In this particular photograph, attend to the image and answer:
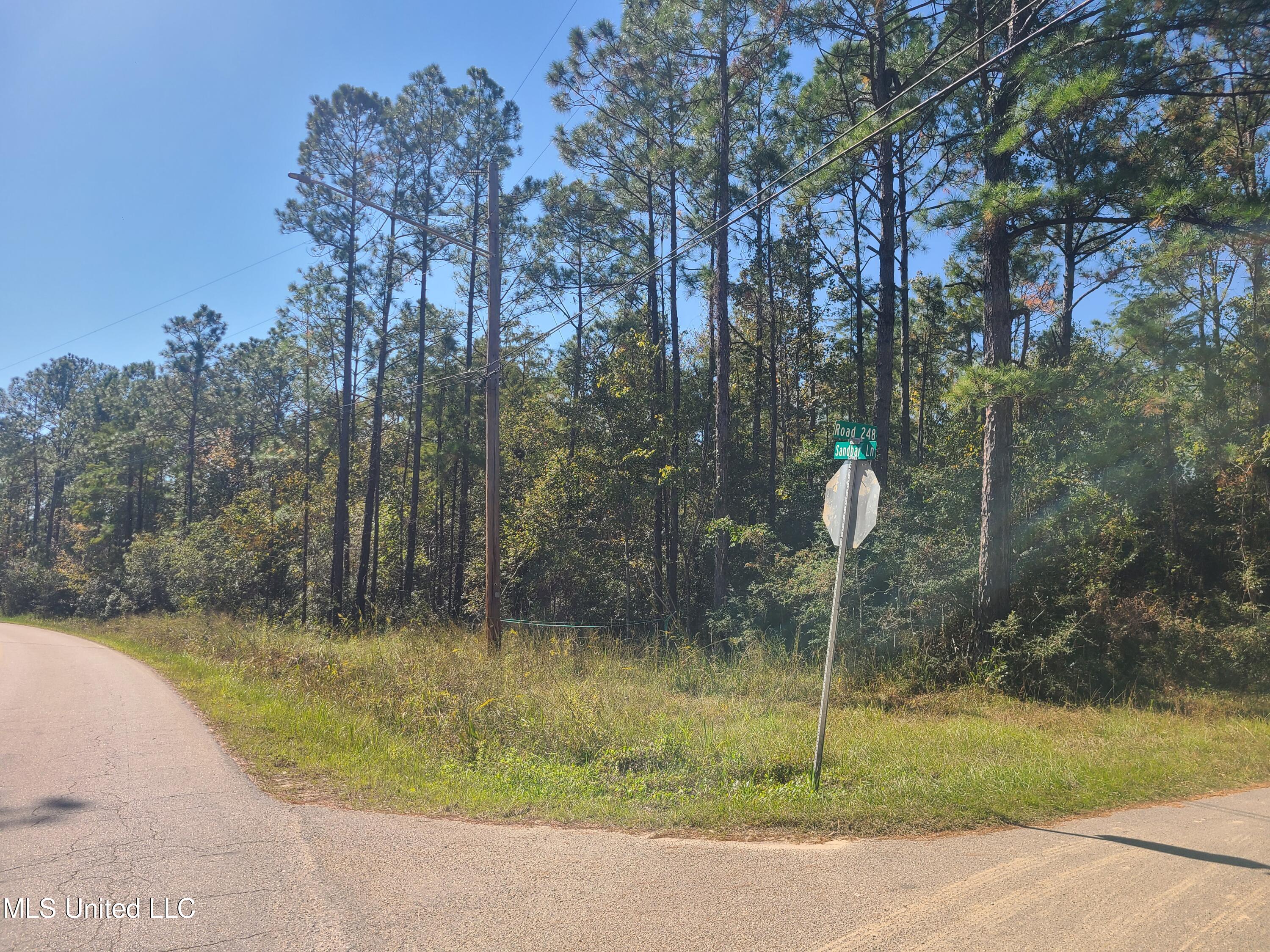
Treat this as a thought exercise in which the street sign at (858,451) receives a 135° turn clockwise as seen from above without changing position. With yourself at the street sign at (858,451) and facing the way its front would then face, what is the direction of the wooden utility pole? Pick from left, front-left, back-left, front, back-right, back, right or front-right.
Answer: front
